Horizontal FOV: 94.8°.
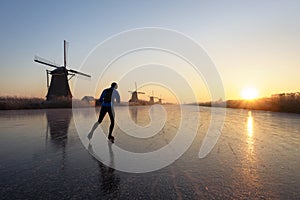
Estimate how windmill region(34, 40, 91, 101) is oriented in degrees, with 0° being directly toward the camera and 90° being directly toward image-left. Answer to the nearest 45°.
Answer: approximately 315°
